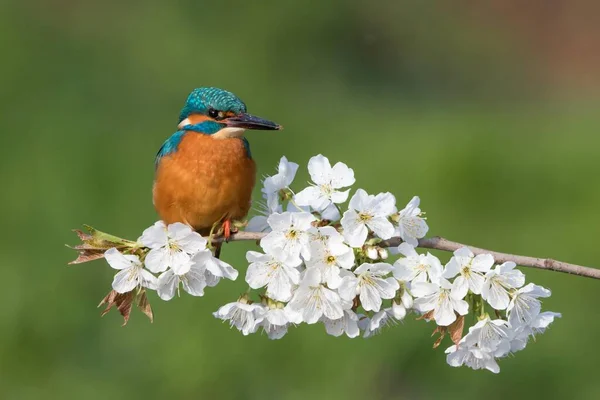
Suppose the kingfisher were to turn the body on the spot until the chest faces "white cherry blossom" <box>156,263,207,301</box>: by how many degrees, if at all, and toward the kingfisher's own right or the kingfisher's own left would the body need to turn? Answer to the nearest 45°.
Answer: approximately 45° to the kingfisher's own right

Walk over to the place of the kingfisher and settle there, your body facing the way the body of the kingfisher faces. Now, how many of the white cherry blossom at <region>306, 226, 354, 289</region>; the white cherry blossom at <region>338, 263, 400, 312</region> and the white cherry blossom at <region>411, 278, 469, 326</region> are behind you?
0

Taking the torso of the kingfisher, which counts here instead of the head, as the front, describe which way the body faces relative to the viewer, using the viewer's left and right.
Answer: facing the viewer and to the right of the viewer

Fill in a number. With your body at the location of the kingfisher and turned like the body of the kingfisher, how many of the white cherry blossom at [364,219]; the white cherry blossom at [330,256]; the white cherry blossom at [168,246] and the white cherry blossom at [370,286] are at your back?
0

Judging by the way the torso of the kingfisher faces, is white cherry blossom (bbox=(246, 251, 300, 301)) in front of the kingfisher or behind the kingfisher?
in front

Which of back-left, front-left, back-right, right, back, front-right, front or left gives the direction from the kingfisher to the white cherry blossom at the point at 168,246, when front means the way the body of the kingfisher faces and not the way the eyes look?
front-right

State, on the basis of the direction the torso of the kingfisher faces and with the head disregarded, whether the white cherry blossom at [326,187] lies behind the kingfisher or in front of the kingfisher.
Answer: in front

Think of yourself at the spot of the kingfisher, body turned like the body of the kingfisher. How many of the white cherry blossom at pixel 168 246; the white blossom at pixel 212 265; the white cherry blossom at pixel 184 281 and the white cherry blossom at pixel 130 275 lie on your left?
0
